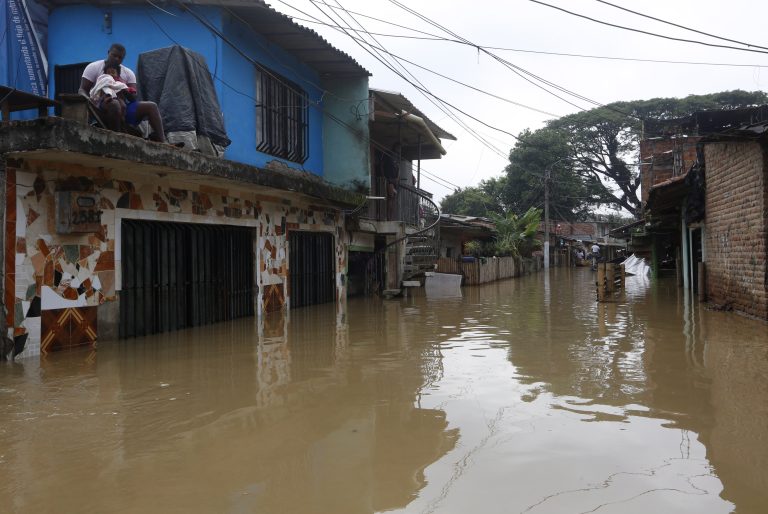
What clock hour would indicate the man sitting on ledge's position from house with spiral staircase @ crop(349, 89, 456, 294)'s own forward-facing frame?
The man sitting on ledge is roughly at 2 o'clock from the house with spiral staircase.

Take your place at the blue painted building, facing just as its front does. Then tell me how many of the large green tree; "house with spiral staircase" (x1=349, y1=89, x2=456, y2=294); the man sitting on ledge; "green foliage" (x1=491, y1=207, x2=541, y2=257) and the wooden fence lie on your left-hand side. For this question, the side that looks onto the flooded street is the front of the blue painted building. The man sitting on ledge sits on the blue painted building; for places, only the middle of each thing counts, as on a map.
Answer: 4

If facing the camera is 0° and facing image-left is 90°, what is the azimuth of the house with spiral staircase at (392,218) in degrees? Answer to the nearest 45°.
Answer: approximately 315°

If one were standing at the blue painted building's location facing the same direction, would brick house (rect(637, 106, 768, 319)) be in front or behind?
in front

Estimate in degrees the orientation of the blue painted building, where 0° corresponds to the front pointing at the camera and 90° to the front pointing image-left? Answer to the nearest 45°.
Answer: approximately 315°

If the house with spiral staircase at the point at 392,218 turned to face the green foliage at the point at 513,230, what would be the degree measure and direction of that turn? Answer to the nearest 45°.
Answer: approximately 90° to its left

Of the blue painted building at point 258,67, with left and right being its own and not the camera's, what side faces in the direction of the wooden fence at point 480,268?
left

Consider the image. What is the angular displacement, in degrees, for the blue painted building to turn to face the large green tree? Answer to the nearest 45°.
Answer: approximately 90° to its left

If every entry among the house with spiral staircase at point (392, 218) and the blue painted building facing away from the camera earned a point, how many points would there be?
0
